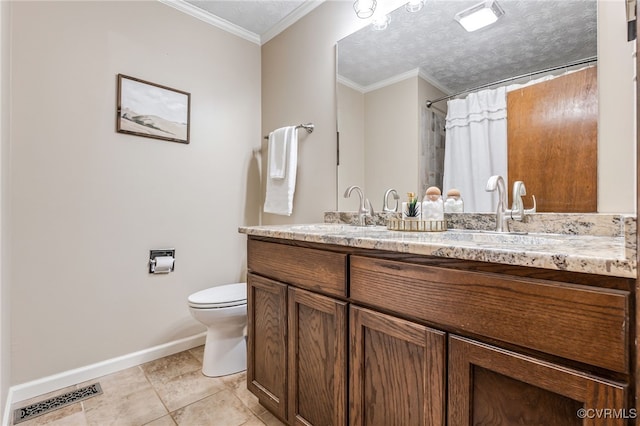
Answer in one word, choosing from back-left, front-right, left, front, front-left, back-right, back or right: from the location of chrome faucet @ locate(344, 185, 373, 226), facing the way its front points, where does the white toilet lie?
front-right

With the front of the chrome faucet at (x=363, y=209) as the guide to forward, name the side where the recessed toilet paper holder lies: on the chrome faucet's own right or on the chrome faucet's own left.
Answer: on the chrome faucet's own right

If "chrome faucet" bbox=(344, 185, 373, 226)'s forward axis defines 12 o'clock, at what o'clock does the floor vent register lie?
The floor vent register is roughly at 1 o'clock from the chrome faucet.

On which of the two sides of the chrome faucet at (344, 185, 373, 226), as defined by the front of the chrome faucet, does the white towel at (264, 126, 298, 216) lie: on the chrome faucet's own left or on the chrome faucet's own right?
on the chrome faucet's own right

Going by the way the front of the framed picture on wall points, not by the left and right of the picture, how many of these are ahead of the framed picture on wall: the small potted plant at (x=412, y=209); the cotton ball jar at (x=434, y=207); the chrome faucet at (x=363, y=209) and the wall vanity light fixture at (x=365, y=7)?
4

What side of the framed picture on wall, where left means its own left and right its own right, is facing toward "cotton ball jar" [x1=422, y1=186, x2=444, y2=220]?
front

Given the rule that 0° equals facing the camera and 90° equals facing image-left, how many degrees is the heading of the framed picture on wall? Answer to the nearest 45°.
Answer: approximately 315°

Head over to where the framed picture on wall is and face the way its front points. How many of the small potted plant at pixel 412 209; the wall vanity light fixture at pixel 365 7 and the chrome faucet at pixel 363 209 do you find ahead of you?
3

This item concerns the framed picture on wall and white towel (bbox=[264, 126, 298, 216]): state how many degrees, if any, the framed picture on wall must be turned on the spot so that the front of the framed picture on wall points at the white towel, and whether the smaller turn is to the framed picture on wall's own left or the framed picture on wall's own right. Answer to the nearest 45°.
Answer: approximately 45° to the framed picture on wall's own left

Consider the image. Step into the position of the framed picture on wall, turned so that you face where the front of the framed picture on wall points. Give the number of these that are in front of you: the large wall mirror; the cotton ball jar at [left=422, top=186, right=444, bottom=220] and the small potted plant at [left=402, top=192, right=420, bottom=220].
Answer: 3

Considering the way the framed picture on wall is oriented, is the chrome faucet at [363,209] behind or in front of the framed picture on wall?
in front

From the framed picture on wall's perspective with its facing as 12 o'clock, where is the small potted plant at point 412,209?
The small potted plant is roughly at 12 o'clock from the framed picture on wall.

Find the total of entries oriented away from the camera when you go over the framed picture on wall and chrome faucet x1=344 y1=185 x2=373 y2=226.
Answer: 0

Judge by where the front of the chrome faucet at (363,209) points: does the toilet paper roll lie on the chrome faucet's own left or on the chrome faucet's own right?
on the chrome faucet's own right

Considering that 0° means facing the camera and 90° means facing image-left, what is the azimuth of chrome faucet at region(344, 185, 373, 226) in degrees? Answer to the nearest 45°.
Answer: approximately 45°
